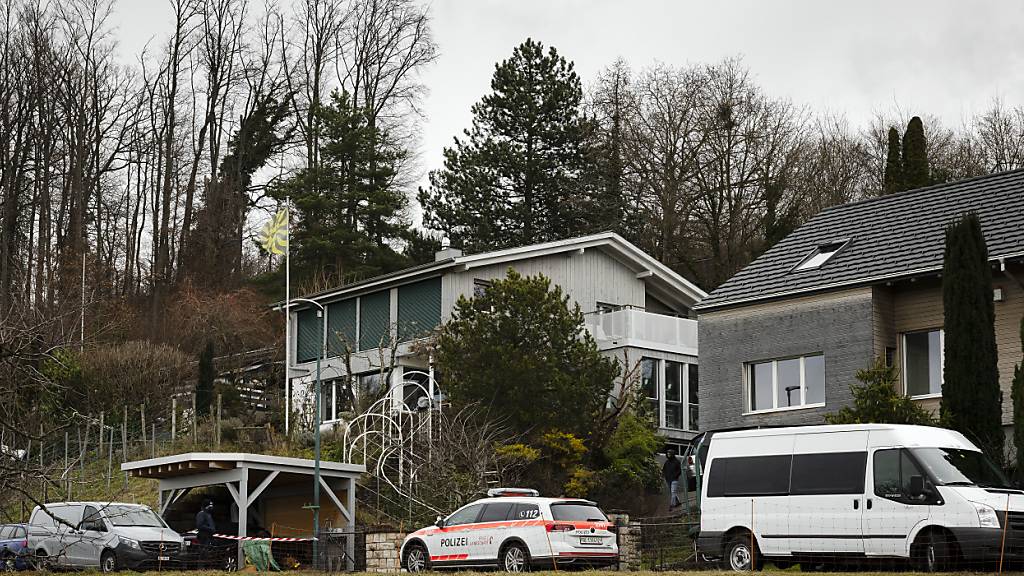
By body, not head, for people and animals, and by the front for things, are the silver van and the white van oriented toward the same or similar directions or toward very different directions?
same or similar directions

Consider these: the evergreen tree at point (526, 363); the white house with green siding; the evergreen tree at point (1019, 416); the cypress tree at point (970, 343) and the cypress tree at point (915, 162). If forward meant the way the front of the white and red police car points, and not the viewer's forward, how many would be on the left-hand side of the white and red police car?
0

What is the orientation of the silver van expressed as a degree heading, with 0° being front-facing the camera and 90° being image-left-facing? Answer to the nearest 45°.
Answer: approximately 315°

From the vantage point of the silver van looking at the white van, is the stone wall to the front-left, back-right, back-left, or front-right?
front-left

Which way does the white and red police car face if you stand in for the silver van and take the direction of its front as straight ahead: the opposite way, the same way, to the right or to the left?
the opposite way

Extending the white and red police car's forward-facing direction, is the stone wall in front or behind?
in front

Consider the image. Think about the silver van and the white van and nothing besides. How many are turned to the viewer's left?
0

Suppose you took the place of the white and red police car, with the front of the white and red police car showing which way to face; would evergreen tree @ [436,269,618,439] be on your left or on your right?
on your right

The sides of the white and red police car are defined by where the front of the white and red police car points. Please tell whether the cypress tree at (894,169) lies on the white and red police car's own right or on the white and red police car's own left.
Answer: on the white and red police car's own right

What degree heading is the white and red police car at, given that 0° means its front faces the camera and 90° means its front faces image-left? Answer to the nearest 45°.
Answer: approximately 135°

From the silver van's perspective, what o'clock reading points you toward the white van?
The white van is roughly at 12 o'clock from the silver van.

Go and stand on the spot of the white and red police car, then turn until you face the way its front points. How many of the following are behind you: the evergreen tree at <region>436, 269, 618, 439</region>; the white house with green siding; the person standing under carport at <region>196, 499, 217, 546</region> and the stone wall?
0

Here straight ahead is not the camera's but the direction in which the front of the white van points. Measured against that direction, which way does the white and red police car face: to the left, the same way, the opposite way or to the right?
the opposite way

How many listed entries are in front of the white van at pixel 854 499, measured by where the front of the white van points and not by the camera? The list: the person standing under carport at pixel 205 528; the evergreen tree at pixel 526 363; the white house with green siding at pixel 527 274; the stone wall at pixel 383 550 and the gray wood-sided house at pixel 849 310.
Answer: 0

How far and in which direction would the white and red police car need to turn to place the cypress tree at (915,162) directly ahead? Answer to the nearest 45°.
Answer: approximately 90° to its right

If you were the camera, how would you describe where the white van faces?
facing the viewer and to the right of the viewer
